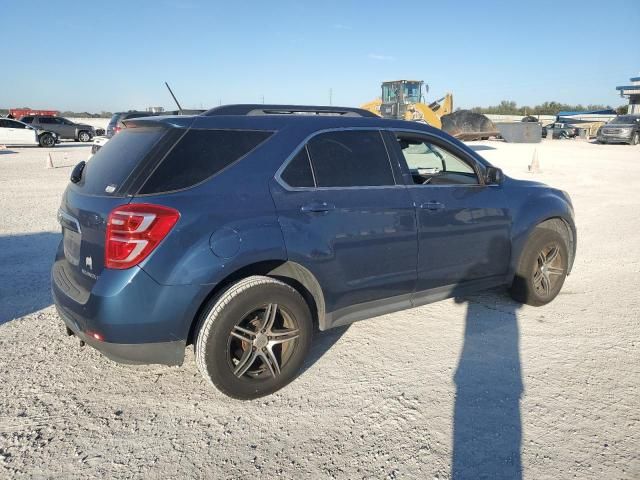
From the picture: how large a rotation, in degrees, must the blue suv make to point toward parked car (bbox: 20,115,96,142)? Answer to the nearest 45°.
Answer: approximately 90° to its left

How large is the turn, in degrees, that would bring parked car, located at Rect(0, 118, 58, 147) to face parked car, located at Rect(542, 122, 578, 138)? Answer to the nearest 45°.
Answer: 0° — it already faces it

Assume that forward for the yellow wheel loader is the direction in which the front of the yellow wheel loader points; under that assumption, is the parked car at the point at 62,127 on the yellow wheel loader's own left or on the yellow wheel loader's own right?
on the yellow wheel loader's own right

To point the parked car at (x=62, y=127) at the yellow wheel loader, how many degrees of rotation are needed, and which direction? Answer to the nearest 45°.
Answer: approximately 45° to its right

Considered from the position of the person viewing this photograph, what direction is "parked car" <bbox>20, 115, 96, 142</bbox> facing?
facing to the right of the viewer

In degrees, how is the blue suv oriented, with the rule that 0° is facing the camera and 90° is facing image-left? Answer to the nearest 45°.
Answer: approximately 225°

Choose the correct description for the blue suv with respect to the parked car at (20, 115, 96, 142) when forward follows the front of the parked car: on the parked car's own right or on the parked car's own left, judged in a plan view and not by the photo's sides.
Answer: on the parked car's own right

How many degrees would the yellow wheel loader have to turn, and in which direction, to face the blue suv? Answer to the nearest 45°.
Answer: approximately 45° to its right

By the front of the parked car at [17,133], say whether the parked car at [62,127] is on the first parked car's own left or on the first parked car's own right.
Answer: on the first parked car's own left

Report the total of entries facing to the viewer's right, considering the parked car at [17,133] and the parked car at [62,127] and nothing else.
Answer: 2

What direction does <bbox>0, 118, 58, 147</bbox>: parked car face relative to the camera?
to the viewer's right
